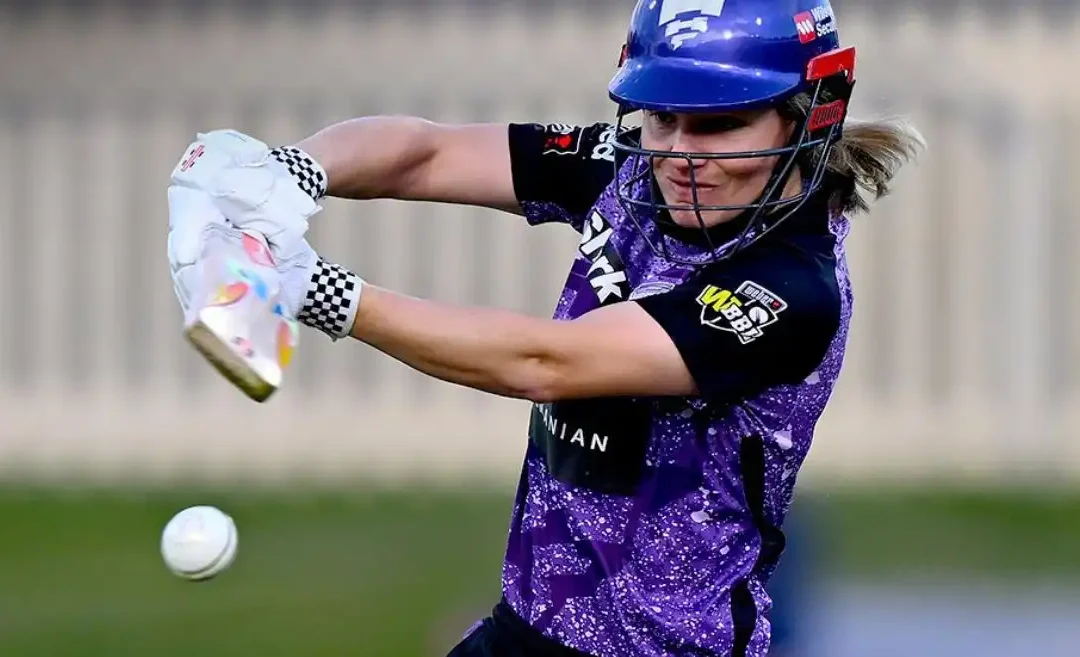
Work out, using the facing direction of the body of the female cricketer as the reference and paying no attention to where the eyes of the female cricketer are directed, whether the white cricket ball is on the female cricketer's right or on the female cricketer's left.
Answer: on the female cricketer's right

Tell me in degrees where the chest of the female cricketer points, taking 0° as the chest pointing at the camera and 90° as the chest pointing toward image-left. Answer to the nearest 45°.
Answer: approximately 45°
